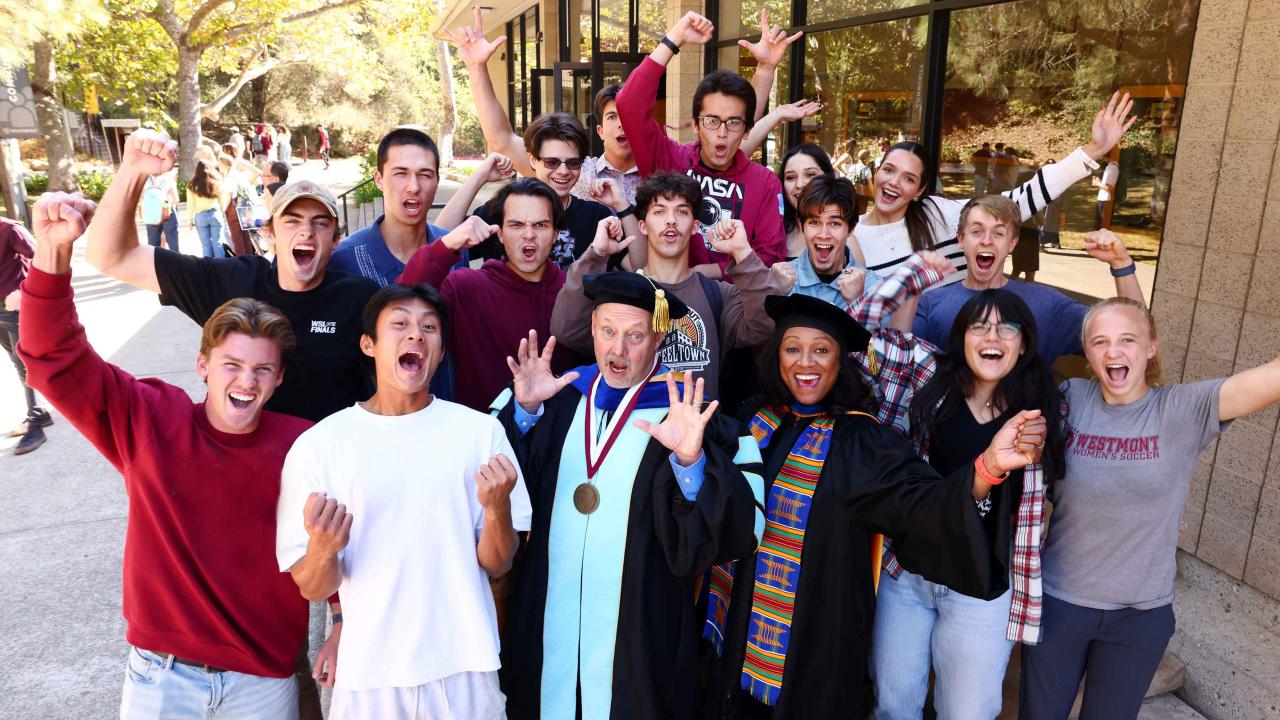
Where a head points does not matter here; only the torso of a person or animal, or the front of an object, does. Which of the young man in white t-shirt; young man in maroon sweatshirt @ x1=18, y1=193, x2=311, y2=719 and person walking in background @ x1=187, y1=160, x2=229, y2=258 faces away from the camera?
the person walking in background

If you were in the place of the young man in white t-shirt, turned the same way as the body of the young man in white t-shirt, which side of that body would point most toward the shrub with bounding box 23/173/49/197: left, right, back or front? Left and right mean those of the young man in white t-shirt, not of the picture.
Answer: back

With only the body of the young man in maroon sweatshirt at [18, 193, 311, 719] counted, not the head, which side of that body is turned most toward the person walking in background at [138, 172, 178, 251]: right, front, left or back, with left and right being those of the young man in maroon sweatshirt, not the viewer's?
back

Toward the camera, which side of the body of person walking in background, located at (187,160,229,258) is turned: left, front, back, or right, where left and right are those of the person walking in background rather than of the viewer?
back

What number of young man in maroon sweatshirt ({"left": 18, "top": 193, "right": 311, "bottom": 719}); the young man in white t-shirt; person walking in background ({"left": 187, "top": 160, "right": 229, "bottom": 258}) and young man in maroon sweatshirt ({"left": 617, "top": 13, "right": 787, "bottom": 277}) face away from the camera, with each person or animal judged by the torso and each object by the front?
1

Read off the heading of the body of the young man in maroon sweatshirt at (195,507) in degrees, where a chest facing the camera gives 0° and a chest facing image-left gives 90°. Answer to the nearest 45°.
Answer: approximately 0°

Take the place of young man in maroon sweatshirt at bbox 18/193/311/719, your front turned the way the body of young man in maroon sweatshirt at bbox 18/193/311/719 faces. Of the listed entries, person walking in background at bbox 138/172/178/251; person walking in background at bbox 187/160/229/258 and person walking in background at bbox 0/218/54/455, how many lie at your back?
3

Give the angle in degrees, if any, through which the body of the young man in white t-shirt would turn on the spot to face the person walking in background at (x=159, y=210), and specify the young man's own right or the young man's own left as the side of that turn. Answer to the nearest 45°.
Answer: approximately 180°

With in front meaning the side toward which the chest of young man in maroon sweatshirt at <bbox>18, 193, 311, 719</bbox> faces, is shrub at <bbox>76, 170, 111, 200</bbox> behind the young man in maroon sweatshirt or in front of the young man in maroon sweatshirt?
behind

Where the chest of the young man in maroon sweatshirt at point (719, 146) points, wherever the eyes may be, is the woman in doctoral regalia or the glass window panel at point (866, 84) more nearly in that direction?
the woman in doctoral regalia

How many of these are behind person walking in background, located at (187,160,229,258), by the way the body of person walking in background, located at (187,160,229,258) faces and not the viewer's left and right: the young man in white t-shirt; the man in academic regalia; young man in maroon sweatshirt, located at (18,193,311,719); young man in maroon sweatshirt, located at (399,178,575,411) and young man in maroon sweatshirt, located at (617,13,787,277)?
5

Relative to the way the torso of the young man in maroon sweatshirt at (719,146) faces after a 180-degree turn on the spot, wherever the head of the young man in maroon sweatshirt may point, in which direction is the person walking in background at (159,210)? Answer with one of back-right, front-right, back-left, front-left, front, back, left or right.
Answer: front-left
